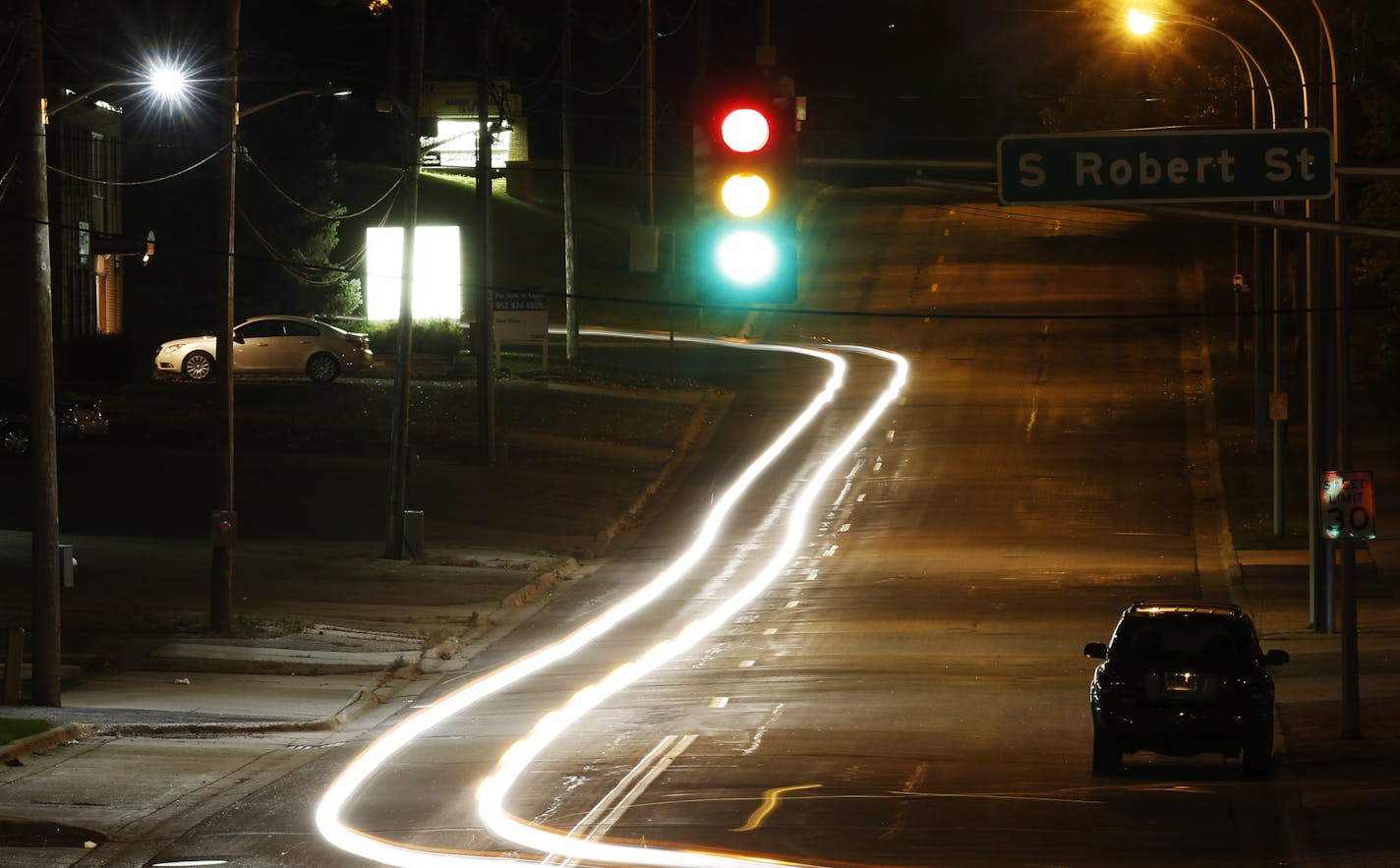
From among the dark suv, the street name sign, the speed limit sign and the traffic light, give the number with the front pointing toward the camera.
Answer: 3

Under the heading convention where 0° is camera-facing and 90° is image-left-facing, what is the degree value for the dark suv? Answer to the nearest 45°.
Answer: approximately 180°

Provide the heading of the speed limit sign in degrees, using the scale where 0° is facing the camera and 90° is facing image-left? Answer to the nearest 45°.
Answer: approximately 0°

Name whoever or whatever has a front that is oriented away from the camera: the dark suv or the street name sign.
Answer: the dark suv
